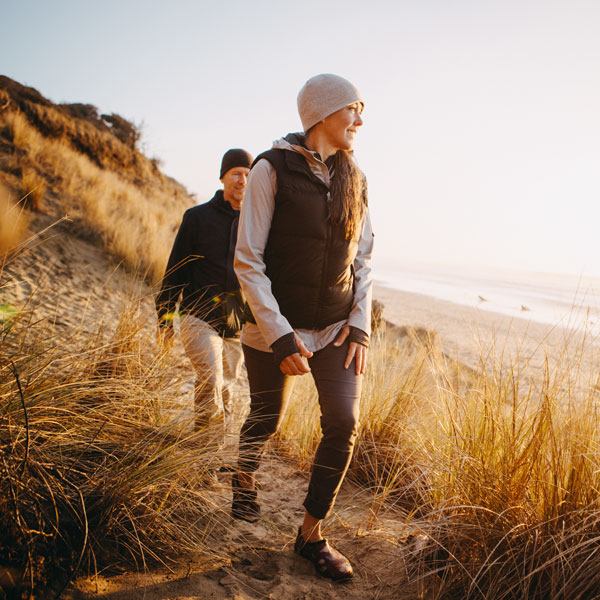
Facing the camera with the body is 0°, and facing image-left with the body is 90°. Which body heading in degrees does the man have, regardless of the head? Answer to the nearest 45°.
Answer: approximately 315°

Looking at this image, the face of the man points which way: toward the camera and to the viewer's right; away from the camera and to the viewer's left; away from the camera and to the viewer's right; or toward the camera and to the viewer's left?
toward the camera and to the viewer's right

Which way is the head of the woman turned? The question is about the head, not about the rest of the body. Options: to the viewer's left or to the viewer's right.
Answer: to the viewer's right

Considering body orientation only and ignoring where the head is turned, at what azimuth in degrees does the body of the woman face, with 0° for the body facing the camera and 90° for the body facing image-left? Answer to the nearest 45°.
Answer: approximately 315°
